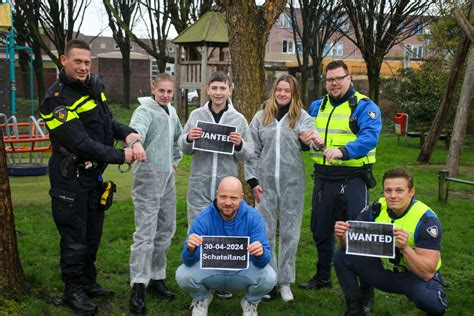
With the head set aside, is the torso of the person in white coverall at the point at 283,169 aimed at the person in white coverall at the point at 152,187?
no

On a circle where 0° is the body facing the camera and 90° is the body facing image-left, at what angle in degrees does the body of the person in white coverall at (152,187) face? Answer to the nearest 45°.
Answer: approximately 315°

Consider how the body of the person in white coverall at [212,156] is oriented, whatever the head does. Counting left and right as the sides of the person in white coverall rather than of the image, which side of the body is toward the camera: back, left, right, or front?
front

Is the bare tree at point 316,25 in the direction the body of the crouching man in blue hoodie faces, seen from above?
no

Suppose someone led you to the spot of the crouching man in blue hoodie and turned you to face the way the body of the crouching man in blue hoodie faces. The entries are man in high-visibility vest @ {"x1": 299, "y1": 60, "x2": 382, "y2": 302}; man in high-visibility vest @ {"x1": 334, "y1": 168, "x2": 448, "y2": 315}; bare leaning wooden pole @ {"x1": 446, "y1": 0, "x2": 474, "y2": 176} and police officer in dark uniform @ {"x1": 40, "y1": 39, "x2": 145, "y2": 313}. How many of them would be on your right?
1

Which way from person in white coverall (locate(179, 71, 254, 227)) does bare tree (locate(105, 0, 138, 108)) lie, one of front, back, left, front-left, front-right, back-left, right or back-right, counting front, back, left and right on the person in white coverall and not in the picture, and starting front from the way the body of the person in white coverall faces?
back

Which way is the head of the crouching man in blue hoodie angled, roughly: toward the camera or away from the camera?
toward the camera

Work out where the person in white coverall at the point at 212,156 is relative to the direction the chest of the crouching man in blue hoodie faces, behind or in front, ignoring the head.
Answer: behind

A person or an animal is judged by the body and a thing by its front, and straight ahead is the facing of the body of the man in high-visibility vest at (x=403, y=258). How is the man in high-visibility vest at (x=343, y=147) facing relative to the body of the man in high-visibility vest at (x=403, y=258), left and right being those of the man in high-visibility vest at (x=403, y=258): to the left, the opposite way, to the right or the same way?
the same way

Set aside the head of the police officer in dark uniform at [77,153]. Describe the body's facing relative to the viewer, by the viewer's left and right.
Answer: facing the viewer and to the right of the viewer

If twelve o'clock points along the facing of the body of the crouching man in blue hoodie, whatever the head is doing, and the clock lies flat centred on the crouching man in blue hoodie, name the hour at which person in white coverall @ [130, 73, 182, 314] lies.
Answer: The person in white coverall is roughly at 4 o'clock from the crouching man in blue hoodie.

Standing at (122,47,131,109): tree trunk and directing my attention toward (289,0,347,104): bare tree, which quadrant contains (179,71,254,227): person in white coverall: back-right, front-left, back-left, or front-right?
front-right

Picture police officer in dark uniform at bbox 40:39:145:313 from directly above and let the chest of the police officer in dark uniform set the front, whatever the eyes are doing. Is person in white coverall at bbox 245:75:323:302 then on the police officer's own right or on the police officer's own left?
on the police officer's own left

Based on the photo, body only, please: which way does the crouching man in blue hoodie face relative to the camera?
toward the camera

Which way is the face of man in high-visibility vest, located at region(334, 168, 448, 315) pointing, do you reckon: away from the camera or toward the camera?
toward the camera

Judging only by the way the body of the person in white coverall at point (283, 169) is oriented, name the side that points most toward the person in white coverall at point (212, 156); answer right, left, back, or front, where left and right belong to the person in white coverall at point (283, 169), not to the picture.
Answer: right

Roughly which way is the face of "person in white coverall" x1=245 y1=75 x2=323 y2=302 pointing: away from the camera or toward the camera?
toward the camera

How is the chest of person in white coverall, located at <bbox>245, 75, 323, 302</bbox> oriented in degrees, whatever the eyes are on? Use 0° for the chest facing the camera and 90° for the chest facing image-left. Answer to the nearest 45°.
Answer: approximately 0°
